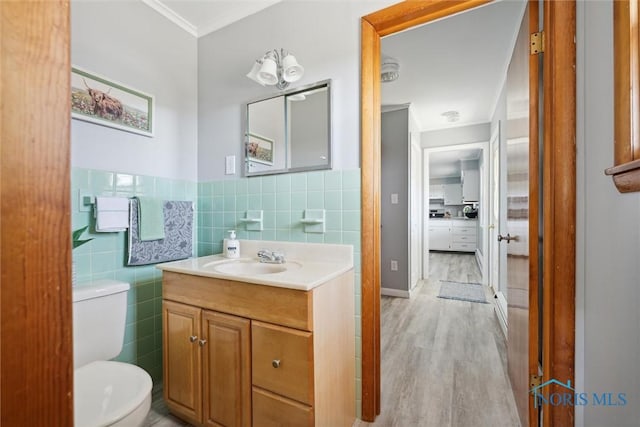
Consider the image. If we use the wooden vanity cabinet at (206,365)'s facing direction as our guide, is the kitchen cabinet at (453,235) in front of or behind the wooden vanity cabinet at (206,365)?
behind

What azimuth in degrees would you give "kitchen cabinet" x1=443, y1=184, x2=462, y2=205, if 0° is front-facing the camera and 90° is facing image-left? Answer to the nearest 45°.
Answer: approximately 0°

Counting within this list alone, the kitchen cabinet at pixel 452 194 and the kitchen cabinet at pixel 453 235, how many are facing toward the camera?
2

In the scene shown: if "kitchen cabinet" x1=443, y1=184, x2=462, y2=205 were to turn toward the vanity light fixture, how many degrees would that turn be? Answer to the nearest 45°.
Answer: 0° — it already faces it

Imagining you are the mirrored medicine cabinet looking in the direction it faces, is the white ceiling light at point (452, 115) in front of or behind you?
behind

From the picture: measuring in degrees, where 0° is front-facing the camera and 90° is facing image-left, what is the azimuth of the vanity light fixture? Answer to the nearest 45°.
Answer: approximately 45°
